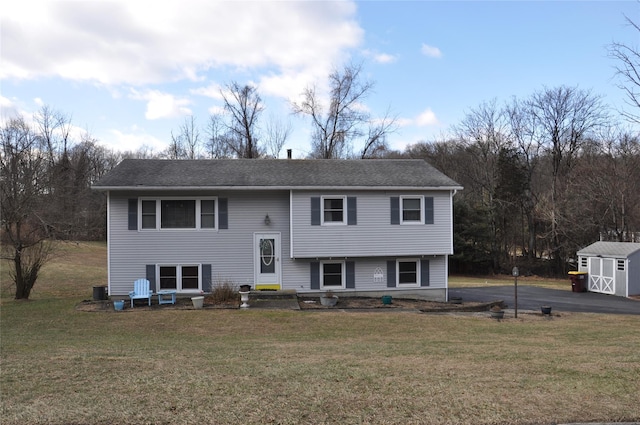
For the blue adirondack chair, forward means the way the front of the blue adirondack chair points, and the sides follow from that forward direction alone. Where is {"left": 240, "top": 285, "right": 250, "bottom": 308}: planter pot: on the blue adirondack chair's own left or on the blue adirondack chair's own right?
on the blue adirondack chair's own left

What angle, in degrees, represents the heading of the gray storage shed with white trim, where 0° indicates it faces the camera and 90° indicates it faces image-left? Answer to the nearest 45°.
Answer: approximately 45°

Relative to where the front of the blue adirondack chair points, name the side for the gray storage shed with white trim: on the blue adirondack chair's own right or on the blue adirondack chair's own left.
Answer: on the blue adirondack chair's own left

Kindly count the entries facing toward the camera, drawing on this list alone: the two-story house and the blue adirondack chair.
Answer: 2

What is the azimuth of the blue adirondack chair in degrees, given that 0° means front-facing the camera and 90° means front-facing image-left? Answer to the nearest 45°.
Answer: approximately 0°
